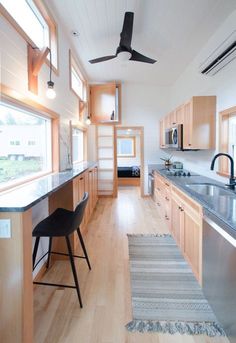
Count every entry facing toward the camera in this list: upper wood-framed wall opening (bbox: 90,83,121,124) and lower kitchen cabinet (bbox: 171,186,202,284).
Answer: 1

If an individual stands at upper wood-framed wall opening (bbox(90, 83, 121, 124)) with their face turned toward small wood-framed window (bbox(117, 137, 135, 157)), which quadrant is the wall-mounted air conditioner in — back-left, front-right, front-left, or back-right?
back-right

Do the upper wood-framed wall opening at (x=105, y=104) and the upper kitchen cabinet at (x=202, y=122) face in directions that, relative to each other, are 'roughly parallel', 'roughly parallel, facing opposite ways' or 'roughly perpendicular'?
roughly perpendicular

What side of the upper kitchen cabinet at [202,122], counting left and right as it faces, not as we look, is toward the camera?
left

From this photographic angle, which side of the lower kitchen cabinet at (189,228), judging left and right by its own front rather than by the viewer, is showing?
left

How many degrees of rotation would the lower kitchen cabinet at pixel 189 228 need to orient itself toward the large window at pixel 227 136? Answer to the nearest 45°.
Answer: approximately 135° to its right

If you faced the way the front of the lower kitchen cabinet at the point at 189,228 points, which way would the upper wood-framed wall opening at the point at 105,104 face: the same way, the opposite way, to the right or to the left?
to the left

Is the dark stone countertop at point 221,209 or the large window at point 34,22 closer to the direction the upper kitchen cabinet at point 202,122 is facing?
the large window

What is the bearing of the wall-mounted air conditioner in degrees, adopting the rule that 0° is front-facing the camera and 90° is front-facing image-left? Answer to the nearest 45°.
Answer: approximately 45°

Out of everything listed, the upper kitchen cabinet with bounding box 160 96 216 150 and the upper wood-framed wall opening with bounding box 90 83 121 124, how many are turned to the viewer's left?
1

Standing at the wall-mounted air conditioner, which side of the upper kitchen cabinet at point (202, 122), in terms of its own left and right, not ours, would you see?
left
